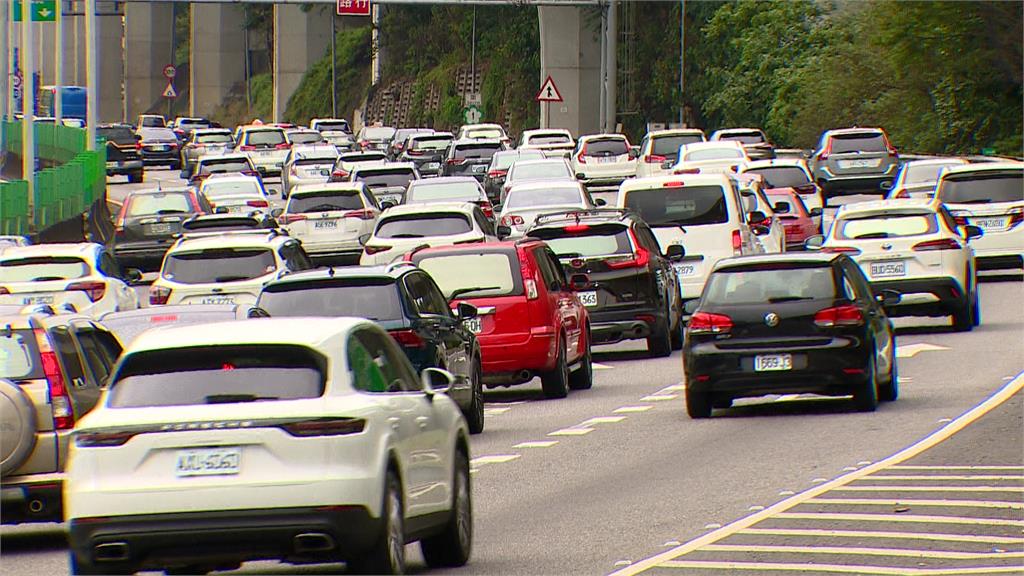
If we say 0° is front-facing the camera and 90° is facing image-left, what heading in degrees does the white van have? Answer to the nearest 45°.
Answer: approximately 180°

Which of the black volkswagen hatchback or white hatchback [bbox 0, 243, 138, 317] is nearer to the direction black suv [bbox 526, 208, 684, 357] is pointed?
the white hatchback

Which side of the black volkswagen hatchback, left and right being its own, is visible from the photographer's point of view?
back

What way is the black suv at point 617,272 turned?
away from the camera

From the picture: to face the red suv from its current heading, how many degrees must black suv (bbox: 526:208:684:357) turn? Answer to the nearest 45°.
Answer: approximately 180°

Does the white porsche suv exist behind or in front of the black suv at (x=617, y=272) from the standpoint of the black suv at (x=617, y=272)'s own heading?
behind

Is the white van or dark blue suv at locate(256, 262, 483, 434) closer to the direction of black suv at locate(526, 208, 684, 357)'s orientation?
the white van

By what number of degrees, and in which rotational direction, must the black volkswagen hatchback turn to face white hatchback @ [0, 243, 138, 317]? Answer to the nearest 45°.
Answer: approximately 45° to its left
